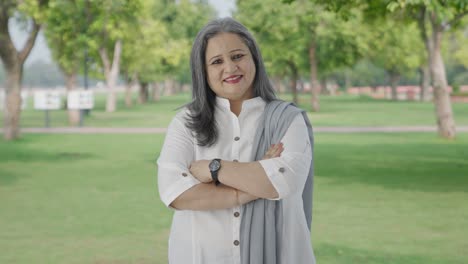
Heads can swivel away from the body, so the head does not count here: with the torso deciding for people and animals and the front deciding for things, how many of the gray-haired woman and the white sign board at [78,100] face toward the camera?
2

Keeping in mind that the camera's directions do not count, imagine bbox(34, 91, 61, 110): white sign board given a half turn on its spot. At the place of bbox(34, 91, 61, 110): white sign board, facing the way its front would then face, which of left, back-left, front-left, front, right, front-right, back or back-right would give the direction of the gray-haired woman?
back

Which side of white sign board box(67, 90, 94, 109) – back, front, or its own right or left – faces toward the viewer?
front

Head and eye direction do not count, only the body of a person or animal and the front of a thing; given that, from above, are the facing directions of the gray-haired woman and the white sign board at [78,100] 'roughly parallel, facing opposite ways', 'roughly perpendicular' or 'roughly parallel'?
roughly parallel

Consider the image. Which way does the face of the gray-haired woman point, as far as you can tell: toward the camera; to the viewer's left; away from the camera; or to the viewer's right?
toward the camera

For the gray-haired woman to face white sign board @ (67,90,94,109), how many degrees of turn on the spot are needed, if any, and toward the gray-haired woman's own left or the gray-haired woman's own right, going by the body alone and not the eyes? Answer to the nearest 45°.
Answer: approximately 180°

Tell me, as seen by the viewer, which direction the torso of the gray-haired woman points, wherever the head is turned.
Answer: toward the camera

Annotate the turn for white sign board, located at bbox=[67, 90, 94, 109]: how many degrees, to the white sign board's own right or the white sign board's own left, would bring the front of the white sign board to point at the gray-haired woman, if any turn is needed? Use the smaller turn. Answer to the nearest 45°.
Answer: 0° — it already faces them

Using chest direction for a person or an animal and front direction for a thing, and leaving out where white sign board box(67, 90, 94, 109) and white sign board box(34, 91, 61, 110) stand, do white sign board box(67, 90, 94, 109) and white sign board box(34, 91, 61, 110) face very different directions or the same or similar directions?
same or similar directions

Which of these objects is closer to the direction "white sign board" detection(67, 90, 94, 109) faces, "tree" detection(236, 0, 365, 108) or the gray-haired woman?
the gray-haired woman

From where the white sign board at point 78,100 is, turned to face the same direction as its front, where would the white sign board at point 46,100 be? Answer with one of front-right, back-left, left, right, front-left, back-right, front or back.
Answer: right

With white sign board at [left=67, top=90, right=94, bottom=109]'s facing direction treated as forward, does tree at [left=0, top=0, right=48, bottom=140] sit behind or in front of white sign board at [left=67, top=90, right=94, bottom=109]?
in front
